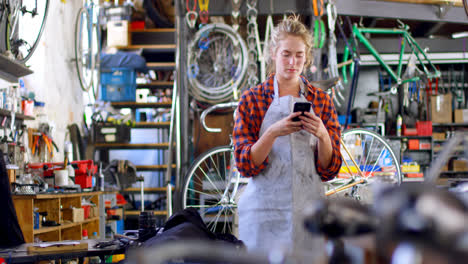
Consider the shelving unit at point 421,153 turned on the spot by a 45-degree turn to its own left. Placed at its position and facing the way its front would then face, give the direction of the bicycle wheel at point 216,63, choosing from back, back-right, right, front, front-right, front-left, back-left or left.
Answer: right

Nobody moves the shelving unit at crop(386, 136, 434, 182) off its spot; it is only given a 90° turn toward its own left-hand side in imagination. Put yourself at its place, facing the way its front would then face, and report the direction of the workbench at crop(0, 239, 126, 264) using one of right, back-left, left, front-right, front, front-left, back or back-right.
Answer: right

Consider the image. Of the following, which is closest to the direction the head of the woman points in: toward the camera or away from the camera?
toward the camera

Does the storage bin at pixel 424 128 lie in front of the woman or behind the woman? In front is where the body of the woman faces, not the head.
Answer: behind

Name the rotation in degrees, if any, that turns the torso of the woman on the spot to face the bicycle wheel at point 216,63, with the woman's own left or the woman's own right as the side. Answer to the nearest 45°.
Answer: approximately 180°

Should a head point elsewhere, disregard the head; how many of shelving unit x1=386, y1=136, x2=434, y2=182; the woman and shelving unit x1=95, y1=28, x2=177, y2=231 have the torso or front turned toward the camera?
3

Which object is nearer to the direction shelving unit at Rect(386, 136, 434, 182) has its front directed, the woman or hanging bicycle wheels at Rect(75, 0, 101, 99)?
the woman

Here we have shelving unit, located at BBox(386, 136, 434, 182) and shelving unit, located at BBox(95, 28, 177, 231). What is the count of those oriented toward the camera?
2

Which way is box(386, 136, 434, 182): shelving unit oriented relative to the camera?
toward the camera

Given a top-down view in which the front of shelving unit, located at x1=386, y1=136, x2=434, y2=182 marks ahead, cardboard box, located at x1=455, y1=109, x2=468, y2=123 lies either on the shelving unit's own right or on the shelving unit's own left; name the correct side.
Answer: on the shelving unit's own left

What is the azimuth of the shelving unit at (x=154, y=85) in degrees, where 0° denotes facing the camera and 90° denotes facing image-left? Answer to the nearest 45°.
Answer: approximately 0°

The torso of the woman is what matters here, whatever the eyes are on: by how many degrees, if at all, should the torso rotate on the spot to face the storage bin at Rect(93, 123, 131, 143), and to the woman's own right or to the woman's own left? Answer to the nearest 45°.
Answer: approximately 135° to the woman's own right

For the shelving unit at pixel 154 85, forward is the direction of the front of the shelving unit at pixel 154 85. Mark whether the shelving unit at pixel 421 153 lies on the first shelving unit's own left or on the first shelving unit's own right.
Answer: on the first shelving unit's own left

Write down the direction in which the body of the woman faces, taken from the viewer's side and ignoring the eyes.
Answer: toward the camera

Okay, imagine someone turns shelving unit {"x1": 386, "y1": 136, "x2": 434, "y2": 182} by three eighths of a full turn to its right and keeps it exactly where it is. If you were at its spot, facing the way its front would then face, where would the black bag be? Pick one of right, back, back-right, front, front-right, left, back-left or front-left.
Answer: back-left
